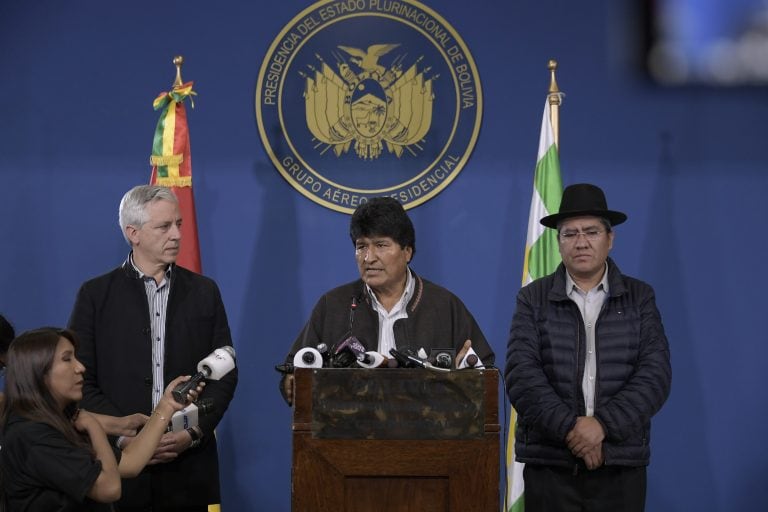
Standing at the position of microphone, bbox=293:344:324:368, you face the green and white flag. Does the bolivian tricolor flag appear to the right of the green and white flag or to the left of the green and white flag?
left

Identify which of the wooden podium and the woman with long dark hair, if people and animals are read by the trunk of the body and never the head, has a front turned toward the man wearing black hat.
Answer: the woman with long dark hair

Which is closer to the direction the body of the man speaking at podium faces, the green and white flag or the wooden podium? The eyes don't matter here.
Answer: the wooden podium

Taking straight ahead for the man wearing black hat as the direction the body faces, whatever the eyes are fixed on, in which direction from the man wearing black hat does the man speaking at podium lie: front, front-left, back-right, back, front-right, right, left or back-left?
right

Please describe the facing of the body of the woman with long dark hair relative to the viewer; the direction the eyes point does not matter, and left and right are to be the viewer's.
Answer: facing to the right of the viewer

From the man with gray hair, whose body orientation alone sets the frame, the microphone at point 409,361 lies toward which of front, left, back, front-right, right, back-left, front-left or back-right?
front-left

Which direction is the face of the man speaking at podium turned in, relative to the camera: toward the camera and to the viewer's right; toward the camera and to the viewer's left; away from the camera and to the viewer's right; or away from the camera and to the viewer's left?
toward the camera and to the viewer's left

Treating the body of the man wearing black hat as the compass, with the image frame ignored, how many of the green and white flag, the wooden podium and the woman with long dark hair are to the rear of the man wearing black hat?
1

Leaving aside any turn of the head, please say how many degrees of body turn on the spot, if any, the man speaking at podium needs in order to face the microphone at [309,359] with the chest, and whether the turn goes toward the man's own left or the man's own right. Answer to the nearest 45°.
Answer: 0° — they already face it

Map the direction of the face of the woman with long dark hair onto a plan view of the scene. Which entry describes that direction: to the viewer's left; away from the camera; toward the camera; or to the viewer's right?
to the viewer's right
